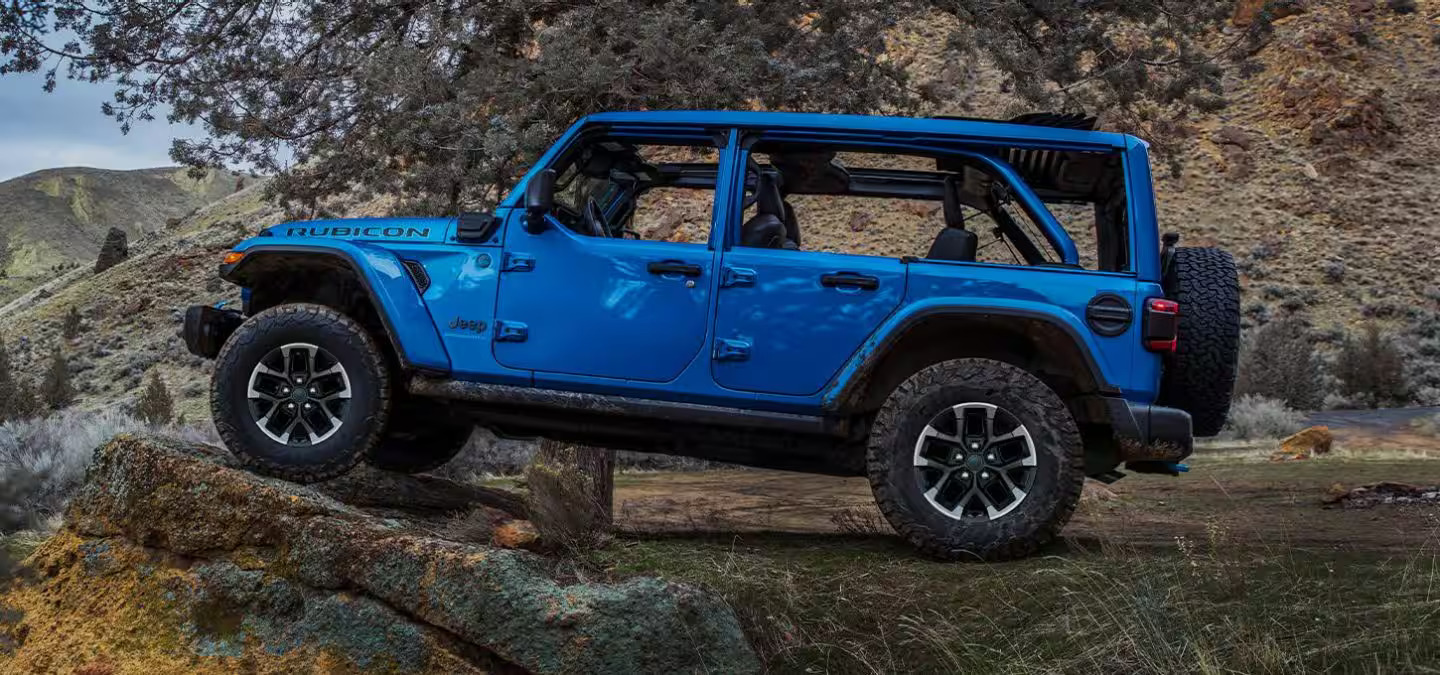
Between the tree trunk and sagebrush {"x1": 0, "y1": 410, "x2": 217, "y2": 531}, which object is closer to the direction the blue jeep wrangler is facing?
the sagebrush

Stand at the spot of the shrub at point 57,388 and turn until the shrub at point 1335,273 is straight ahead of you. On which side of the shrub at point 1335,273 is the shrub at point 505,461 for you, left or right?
right

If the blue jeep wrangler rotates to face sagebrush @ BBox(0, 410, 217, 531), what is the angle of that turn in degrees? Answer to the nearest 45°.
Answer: approximately 45° to its right

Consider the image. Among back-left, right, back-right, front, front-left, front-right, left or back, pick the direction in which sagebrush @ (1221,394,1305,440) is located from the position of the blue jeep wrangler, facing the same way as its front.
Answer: back-right

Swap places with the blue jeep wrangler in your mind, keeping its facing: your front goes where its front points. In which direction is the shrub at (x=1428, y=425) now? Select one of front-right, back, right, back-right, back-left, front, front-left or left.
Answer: back-right

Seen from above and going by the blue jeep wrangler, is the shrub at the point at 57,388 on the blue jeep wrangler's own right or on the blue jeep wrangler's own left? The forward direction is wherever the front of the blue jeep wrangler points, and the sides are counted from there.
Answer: on the blue jeep wrangler's own right

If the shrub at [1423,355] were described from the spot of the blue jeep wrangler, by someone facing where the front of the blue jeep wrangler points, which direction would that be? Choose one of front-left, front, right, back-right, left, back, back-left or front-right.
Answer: back-right

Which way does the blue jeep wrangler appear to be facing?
to the viewer's left

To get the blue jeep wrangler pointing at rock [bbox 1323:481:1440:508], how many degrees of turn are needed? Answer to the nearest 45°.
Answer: approximately 135° to its right

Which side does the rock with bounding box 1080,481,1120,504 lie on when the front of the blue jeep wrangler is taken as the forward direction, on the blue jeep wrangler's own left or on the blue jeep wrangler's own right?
on the blue jeep wrangler's own right

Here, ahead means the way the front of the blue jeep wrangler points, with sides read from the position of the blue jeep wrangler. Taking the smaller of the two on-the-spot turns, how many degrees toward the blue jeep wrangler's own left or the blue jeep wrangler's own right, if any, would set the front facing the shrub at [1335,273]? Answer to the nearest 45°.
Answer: approximately 135° to the blue jeep wrangler's own right

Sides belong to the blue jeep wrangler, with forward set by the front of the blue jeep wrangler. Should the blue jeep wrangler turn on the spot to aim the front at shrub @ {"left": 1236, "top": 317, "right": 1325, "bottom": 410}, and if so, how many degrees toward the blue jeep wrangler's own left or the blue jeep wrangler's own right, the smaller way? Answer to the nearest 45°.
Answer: approximately 135° to the blue jeep wrangler's own right

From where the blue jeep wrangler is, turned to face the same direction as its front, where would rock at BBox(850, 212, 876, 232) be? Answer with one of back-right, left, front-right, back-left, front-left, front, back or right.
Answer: right

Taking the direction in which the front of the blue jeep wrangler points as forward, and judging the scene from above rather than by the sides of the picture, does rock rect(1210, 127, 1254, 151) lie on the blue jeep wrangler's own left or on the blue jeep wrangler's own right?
on the blue jeep wrangler's own right
